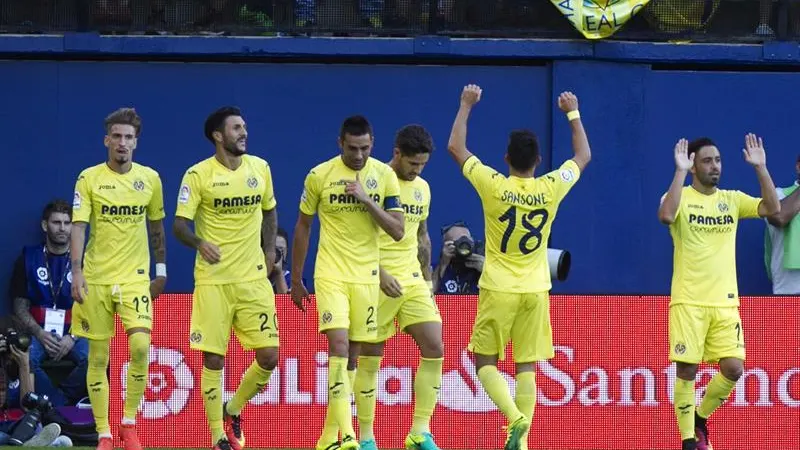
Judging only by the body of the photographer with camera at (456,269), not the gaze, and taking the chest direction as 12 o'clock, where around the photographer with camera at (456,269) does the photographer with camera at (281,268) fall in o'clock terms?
the photographer with camera at (281,268) is roughly at 3 o'clock from the photographer with camera at (456,269).

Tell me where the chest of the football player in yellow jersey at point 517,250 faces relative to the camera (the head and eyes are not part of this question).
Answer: away from the camera

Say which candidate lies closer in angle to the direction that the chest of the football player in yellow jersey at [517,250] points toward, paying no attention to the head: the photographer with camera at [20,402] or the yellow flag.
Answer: the yellow flag

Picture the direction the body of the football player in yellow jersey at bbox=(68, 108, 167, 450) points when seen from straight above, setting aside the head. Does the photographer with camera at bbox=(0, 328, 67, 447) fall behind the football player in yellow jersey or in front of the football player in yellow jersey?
behind

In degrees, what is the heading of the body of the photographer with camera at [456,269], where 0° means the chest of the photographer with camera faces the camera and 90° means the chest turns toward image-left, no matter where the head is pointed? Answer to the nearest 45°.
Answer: approximately 0°

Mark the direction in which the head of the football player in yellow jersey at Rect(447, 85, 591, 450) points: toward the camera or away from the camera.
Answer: away from the camera

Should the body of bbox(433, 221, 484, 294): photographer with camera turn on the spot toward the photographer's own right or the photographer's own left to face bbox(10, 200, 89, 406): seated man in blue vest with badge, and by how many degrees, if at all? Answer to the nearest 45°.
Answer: approximately 90° to the photographer's own right

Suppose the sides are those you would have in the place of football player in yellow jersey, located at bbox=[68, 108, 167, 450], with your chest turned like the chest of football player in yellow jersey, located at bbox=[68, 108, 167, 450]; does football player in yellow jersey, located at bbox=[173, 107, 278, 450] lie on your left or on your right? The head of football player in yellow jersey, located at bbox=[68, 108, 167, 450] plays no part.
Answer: on your left
